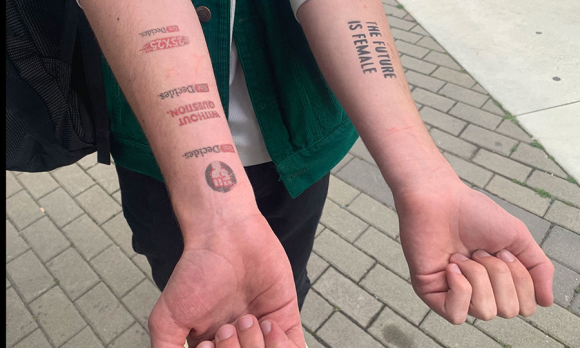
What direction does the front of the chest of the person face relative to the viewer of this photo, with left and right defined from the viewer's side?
facing the viewer

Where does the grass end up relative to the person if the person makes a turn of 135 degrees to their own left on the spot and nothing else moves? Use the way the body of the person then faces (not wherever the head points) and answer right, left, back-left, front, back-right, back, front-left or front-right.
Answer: front
